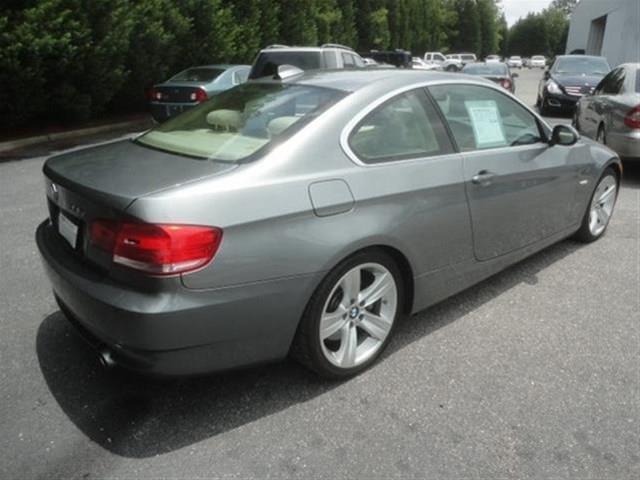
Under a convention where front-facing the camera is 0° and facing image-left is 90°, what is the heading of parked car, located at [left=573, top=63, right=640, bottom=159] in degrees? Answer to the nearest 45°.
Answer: approximately 135°

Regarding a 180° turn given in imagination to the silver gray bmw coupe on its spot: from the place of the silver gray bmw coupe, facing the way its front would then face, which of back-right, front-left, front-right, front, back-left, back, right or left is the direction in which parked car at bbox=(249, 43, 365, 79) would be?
back-right

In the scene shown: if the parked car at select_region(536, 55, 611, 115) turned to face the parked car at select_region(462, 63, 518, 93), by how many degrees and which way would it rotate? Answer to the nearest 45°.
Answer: approximately 135° to its right

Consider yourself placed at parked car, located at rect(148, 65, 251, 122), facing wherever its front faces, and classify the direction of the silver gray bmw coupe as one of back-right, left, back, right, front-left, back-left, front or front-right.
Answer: back-right

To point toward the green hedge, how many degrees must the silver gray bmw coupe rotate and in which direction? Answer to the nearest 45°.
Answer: approximately 90° to its left

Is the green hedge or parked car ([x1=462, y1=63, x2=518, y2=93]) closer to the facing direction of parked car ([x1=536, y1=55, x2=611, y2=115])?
the green hedge

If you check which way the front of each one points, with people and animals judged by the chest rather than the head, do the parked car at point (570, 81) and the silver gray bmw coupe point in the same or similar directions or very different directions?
very different directions

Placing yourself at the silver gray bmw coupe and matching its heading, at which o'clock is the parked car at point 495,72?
The parked car is roughly at 11 o'clock from the silver gray bmw coupe.

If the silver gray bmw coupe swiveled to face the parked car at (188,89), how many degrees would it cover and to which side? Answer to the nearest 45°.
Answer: approximately 45° to its left

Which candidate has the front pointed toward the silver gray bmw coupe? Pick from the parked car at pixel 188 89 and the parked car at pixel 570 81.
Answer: the parked car at pixel 570 81

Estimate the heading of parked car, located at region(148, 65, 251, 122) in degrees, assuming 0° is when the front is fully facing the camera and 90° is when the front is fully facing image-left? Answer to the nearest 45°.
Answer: approximately 225°

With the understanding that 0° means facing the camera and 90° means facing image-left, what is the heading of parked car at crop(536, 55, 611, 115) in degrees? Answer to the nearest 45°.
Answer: approximately 0°

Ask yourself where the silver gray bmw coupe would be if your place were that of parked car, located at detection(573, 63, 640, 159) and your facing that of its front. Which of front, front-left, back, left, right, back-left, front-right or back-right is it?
back-left
